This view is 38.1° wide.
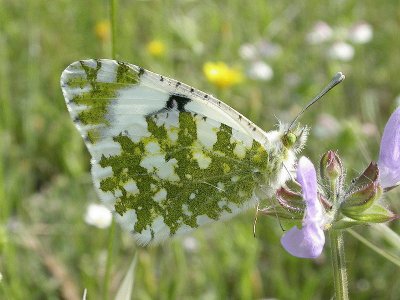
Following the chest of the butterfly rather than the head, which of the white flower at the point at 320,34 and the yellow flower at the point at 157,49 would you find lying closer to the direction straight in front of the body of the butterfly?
the white flower

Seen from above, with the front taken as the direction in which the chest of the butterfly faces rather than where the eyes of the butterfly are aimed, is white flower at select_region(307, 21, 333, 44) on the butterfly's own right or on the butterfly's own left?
on the butterfly's own left

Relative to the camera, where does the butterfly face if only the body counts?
to the viewer's right

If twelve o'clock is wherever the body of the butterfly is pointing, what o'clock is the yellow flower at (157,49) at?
The yellow flower is roughly at 9 o'clock from the butterfly.

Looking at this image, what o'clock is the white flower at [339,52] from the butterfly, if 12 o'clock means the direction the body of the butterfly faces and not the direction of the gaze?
The white flower is roughly at 10 o'clock from the butterfly.

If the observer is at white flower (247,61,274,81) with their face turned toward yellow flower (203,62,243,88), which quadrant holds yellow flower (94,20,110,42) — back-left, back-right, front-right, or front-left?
front-right

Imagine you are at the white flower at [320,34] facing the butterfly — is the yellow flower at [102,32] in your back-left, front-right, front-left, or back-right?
front-right

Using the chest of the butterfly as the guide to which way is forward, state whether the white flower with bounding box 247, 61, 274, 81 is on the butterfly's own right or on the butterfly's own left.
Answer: on the butterfly's own left
